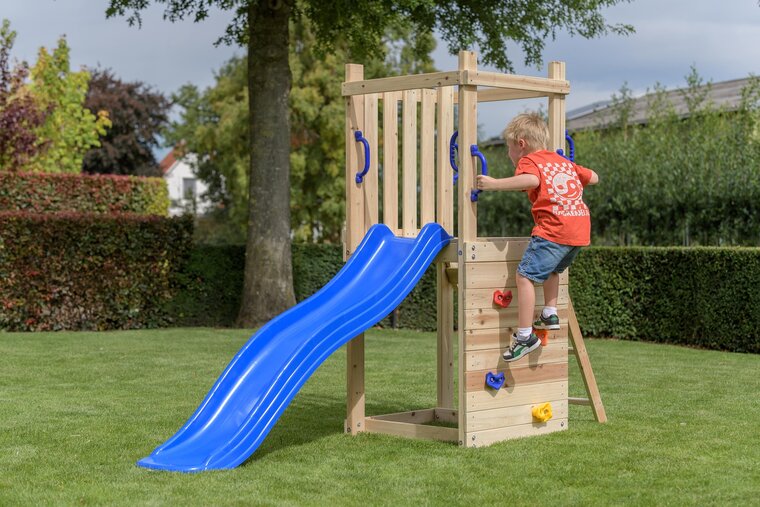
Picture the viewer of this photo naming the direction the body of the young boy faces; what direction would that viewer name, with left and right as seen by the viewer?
facing away from the viewer and to the left of the viewer

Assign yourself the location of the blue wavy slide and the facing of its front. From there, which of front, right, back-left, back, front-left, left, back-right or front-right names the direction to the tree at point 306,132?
back-right

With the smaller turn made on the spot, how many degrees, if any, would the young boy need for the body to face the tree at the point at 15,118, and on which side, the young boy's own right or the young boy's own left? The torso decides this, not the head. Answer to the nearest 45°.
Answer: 0° — they already face it

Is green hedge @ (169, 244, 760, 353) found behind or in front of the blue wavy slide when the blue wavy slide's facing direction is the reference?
behind

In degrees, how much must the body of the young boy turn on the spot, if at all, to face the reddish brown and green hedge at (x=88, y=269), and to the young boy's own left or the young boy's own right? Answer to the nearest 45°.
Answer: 0° — they already face it

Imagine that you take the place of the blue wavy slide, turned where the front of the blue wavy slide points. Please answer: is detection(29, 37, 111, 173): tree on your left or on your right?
on your right

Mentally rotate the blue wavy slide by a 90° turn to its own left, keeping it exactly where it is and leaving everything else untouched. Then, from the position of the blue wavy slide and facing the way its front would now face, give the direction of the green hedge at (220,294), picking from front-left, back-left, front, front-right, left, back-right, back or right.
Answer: back-left

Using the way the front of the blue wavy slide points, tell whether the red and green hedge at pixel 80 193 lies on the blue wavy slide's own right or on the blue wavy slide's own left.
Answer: on the blue wavy slide's own right

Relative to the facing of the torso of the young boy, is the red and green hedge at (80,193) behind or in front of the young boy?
in front

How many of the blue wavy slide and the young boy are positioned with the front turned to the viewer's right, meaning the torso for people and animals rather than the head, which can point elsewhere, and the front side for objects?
0
